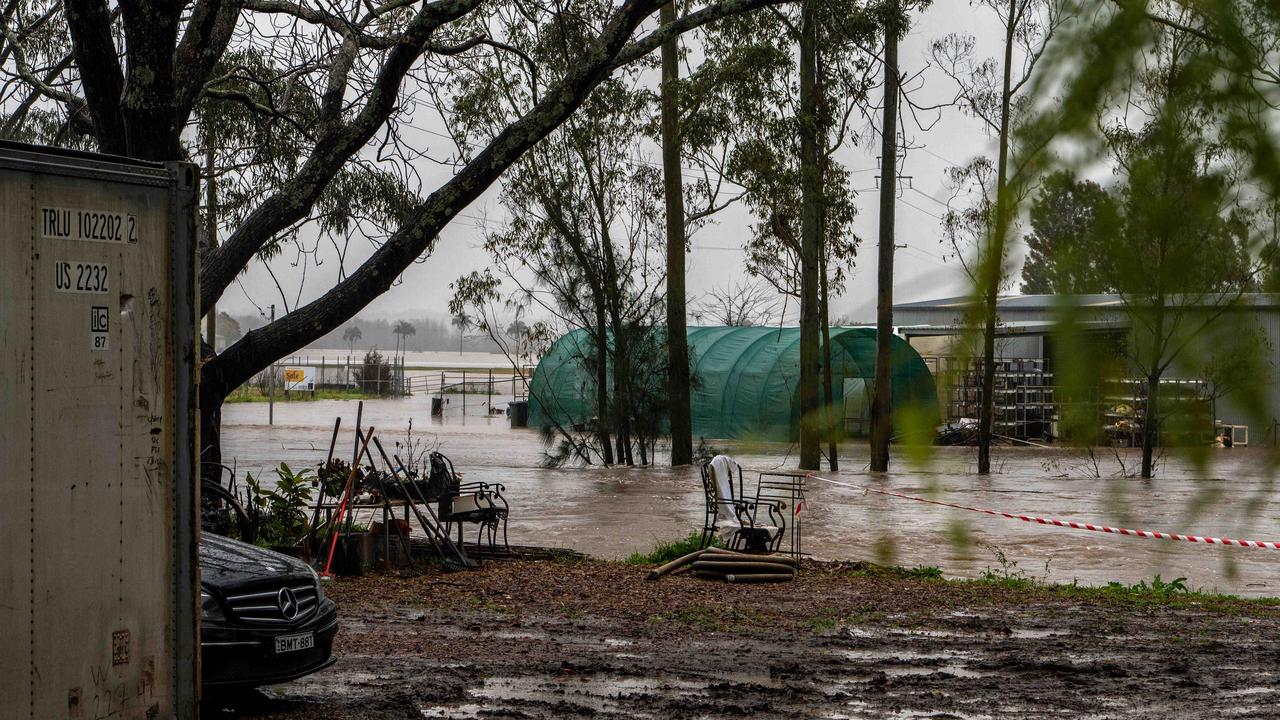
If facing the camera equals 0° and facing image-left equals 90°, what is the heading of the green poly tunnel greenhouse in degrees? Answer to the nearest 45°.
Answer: approximately 315°

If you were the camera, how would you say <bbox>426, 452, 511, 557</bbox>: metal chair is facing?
facing to the right of the viewer

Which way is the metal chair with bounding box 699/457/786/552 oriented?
to the viewer's right

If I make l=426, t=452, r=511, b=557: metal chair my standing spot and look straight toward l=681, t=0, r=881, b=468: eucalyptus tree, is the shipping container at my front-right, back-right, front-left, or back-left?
back-right

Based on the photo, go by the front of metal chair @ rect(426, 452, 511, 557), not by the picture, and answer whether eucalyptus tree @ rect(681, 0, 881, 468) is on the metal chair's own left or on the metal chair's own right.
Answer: on the metal chair's own left

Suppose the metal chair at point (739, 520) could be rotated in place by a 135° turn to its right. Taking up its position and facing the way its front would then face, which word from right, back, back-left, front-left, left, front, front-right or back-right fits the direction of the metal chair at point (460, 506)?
front-right

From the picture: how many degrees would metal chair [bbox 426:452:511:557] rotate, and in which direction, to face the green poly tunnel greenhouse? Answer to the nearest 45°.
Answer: approximately 90° to its left

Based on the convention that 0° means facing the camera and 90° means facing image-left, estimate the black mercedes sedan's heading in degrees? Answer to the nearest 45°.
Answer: approximately 315°
